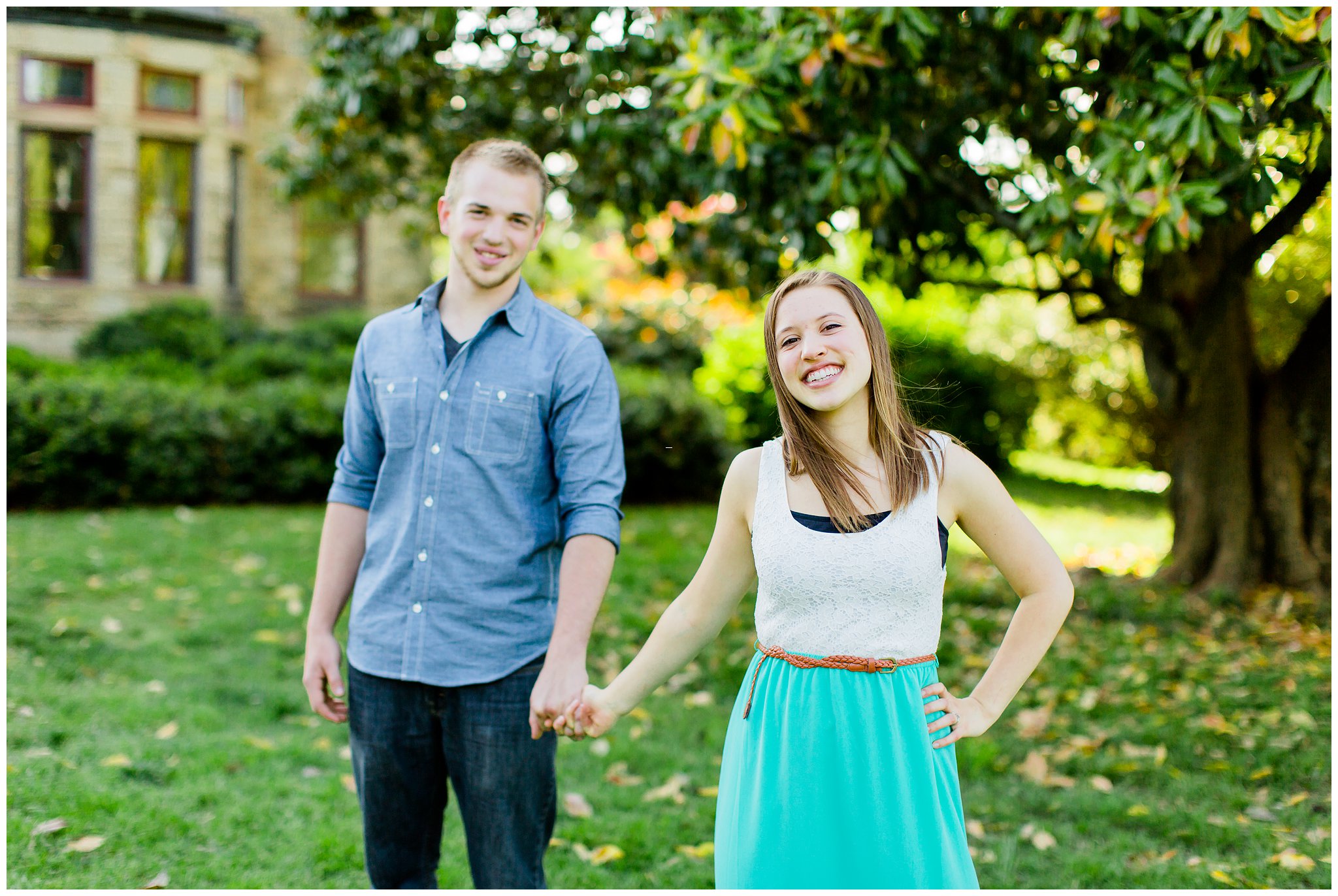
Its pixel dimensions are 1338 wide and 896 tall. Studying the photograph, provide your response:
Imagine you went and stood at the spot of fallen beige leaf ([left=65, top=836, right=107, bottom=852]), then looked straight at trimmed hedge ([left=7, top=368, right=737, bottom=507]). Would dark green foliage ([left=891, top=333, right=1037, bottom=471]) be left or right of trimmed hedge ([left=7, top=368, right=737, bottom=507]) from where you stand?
right

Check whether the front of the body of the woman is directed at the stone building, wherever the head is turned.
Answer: no

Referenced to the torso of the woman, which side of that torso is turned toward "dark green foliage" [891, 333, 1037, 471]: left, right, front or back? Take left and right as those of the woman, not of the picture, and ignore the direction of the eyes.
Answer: back

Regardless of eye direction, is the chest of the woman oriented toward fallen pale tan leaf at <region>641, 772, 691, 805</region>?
no

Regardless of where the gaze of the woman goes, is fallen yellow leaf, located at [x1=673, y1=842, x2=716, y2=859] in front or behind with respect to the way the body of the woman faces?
behind

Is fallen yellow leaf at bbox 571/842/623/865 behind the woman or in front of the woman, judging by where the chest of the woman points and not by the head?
behind

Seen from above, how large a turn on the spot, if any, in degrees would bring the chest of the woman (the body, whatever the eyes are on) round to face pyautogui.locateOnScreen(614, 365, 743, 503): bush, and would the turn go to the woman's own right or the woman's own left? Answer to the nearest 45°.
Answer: approximately 180°

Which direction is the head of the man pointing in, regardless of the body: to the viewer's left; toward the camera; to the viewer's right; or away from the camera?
toward the camera

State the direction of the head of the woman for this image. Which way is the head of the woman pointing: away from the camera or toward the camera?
toward the camera

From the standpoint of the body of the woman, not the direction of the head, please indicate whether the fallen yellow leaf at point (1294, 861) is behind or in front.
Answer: behind

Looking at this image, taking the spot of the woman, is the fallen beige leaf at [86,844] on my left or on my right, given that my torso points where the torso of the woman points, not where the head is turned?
on my right

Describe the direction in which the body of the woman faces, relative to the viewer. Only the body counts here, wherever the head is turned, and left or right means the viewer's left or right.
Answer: facing the viewer

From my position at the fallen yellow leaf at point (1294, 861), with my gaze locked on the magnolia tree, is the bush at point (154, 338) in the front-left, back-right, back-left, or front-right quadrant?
front-left

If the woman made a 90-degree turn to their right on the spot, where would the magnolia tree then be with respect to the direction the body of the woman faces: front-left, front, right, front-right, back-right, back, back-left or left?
right
